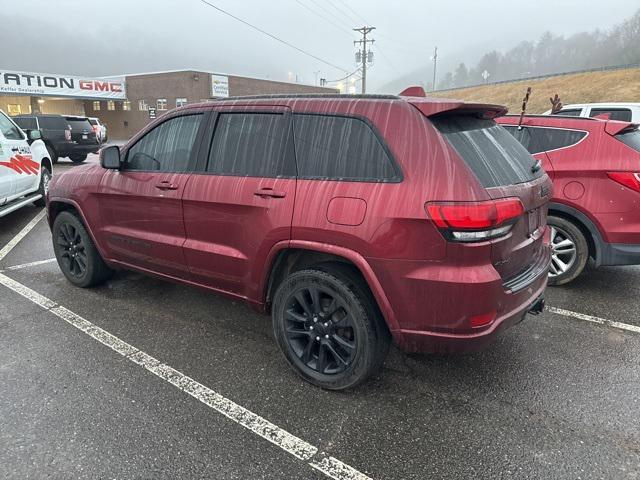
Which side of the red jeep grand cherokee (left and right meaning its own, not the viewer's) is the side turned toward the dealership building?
front

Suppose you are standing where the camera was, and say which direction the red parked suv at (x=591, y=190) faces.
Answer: facing to the left of the viewer

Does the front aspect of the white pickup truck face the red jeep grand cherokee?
no

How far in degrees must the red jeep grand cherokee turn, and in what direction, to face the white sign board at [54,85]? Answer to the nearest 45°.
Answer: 0° — it already faces it

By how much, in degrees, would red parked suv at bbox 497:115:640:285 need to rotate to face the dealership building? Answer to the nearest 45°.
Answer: approximately 45° to its right

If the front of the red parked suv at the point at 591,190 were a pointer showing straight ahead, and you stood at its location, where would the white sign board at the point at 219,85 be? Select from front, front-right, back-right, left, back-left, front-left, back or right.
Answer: front-right

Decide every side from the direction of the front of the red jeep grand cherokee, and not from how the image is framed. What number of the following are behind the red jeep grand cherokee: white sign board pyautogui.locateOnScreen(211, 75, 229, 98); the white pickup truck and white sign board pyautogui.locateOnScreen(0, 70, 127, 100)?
0

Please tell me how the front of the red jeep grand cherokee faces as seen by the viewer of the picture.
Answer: facing away from the viewer and to the left of the viewer

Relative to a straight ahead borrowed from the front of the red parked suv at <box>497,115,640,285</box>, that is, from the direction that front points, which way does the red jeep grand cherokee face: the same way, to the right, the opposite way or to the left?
the same way

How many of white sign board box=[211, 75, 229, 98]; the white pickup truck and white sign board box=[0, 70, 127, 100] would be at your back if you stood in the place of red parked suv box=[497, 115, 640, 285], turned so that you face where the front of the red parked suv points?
0

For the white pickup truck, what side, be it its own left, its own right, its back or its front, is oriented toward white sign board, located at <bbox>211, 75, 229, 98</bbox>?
front

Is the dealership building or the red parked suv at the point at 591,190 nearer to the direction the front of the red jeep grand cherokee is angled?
the dealership building

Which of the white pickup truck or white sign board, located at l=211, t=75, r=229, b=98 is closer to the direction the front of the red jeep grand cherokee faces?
the white pickup truck

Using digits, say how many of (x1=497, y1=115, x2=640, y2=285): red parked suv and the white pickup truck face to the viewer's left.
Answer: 1
